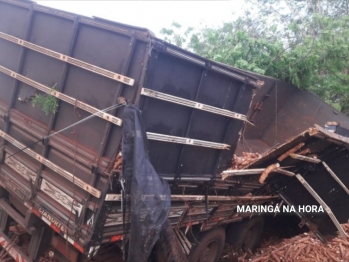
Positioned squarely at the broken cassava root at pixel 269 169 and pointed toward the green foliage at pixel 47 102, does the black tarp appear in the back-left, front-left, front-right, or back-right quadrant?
front-left

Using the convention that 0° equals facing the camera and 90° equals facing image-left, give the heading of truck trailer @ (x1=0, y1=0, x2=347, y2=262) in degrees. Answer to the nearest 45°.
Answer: approximately 225°
